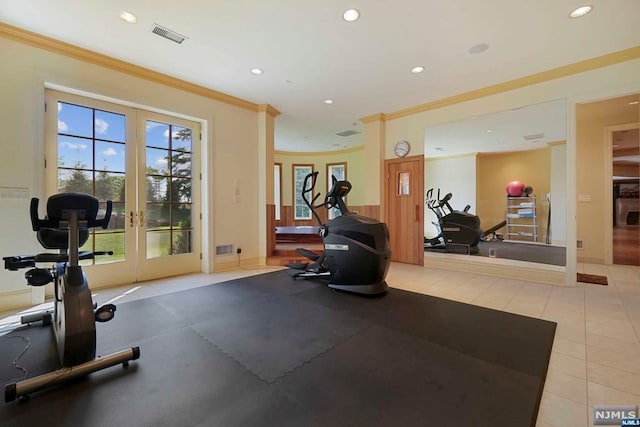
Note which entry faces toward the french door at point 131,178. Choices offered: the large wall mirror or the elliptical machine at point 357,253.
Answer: the large wall mirror

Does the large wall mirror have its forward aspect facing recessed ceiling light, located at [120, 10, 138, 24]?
yes

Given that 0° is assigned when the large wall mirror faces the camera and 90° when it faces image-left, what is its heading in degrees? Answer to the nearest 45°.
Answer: approximately 45°

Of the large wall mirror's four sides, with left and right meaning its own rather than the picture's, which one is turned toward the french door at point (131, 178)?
front

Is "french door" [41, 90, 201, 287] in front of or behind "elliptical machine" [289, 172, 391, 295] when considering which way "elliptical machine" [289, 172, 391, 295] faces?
behind

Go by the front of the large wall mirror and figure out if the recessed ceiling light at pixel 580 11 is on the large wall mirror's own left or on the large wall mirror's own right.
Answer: on the large wall mirror's own left

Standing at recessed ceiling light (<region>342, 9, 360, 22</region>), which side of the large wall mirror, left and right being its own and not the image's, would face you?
front

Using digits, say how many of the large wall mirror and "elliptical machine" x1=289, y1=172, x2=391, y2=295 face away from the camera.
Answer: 0

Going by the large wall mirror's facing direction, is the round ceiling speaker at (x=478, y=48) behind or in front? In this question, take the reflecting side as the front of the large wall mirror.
in front
